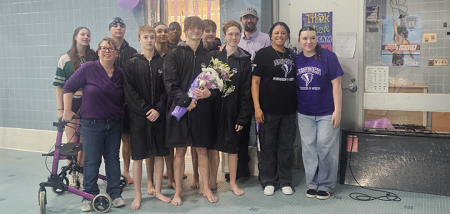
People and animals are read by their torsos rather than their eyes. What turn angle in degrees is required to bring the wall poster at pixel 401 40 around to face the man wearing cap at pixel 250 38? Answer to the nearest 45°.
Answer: approximately 90° to its right

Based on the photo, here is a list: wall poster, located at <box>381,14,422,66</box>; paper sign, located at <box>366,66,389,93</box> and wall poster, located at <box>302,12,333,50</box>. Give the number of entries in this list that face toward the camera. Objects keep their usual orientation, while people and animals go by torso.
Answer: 3

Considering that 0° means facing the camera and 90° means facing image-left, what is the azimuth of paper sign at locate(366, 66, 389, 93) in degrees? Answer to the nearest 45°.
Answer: approximately 0°

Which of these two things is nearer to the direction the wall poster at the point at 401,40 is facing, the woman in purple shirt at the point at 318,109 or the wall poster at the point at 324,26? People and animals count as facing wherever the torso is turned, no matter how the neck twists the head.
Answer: the woman in purple shirt

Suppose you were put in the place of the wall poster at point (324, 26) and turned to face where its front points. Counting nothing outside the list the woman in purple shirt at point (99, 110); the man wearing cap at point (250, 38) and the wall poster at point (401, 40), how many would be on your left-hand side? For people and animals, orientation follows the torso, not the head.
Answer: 1

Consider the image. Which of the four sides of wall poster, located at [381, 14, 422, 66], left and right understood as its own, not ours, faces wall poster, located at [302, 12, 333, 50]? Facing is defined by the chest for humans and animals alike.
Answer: right

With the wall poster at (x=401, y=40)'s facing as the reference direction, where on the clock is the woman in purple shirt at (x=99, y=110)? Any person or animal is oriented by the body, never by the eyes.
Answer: The woman in purple shirt is roughly at 2 o'clock from the wall poster.

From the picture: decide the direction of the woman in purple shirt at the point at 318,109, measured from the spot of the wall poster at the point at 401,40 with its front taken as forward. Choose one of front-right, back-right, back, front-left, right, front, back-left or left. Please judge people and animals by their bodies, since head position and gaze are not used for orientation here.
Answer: front-right

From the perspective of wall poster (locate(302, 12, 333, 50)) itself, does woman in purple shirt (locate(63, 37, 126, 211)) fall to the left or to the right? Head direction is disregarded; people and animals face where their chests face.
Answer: on its right
